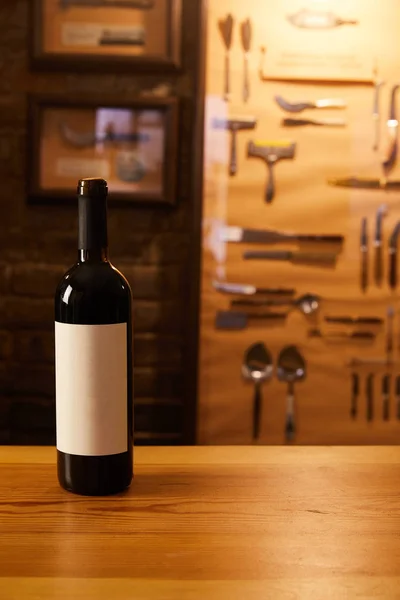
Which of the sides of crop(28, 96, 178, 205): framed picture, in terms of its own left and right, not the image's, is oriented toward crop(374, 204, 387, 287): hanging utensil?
left

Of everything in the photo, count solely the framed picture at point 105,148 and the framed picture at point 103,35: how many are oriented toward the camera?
2

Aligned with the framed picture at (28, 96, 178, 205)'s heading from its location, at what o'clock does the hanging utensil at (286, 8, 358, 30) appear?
The hanging utensil is roughly at 9 o'clock from the framed picture.

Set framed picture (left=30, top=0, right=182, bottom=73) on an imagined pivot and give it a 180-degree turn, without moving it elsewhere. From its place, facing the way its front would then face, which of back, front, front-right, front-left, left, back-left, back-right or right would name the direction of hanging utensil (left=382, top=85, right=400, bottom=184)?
right

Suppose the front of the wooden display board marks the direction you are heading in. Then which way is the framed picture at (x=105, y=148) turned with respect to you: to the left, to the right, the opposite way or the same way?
the same way

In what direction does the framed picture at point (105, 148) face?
toward the camera

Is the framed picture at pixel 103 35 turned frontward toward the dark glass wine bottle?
yes

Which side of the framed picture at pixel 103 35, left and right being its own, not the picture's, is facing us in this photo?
front

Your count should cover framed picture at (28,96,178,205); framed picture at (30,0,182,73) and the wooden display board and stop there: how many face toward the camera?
3

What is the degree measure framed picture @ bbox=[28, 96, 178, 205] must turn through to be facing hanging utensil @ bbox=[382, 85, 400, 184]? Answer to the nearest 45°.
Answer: approximately 90° to its left

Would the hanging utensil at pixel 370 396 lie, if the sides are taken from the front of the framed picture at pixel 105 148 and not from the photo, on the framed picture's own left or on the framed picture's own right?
on the framed picture's own left

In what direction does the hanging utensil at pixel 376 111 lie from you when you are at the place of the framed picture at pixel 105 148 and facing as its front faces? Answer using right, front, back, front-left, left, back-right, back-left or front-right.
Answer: left

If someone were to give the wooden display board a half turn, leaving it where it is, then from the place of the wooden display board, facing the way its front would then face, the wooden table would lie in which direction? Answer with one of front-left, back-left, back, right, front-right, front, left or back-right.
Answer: back
